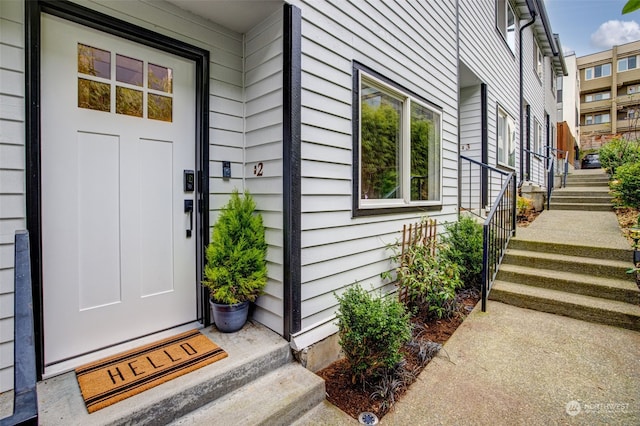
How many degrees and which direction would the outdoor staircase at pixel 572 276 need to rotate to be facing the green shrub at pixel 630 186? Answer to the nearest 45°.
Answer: approximately 180°

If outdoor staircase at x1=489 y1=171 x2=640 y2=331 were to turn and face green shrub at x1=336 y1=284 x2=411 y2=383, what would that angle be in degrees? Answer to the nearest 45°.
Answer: approximately 45° to its right

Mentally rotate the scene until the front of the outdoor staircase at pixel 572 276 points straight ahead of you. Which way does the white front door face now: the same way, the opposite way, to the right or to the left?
to the left

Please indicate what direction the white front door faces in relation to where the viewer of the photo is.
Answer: facing the viewer and to the right of the viewer

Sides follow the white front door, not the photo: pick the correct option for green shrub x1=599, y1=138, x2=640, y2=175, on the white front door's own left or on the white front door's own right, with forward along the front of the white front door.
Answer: on the white front door's own left

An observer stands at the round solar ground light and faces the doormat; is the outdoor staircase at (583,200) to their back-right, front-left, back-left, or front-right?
back-right

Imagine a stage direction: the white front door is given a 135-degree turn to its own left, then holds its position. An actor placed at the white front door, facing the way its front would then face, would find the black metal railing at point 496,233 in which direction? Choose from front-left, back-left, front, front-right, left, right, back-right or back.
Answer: right

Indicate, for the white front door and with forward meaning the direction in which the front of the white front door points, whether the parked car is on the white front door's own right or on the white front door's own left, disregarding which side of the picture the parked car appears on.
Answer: on the white front door's own left

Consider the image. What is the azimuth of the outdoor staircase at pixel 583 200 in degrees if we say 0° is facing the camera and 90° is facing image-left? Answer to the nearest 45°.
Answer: approximately 0°

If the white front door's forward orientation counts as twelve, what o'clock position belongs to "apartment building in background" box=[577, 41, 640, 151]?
The apartment building in background is roughly at 10 o'clock from the white front door.

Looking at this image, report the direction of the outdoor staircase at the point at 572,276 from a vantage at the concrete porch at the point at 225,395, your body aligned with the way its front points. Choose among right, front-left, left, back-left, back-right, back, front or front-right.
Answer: front-left

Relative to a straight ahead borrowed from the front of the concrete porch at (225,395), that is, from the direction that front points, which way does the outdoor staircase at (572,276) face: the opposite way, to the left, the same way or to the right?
to the right

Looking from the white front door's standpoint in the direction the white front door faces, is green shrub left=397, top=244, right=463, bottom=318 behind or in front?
in front
